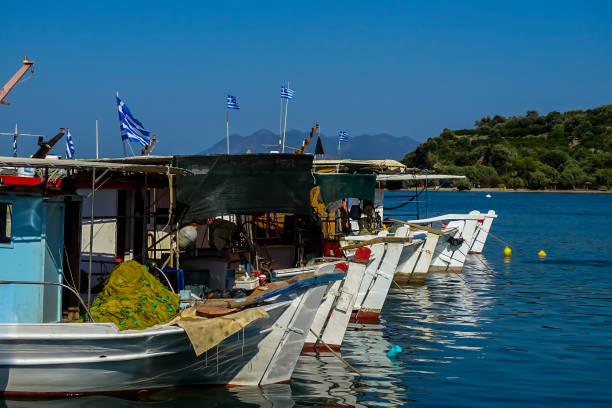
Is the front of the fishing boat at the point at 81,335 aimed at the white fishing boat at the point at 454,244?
no

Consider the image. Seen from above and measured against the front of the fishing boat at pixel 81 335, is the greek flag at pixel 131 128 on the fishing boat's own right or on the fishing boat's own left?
on the fishing boat's own left

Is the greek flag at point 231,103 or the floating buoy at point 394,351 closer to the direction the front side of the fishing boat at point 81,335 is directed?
the floating buoy

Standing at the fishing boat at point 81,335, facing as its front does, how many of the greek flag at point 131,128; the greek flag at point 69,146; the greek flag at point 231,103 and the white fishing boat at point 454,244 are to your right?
0

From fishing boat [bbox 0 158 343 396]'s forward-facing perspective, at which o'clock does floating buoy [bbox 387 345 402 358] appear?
The floating buoy is roughly at 11 o'clock from the fishing boat.

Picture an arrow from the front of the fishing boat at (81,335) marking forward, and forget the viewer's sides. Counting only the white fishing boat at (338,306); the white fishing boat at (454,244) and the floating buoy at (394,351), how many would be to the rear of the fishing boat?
0

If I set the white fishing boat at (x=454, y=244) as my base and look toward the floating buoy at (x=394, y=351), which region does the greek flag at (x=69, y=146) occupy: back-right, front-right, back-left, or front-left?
front-right

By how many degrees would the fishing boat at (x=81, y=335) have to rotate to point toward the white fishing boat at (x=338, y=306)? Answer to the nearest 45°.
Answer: approximately 45° to its left

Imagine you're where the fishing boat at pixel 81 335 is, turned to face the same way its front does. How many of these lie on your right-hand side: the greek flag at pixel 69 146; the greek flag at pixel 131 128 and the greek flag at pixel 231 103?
0

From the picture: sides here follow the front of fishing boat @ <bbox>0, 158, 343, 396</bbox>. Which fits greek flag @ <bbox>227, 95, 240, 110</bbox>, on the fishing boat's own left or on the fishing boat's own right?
on the fishing boat's own left

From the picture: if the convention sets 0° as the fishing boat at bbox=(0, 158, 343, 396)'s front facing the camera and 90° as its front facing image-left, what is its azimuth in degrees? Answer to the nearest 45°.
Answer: approximately 270°

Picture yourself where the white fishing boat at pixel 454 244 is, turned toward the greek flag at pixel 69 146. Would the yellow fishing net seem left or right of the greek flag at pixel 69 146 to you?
left
